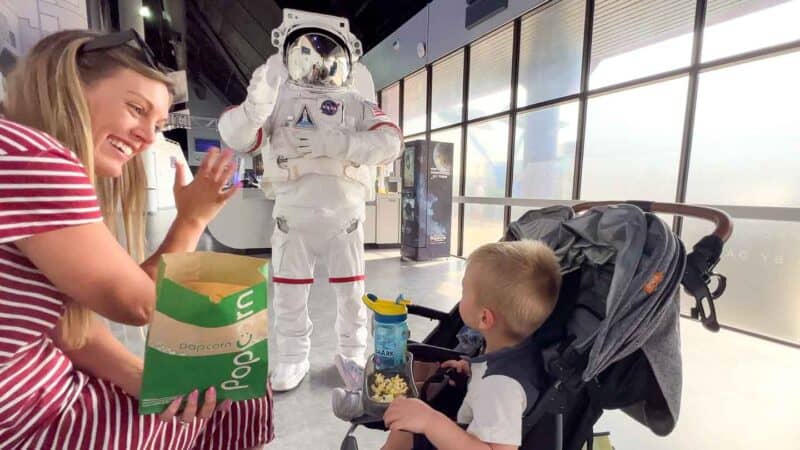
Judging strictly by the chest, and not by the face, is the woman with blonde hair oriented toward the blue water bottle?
yes

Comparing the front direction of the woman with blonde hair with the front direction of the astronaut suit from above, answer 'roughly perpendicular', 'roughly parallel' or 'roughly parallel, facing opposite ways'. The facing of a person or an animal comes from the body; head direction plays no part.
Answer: roughly perpendicular

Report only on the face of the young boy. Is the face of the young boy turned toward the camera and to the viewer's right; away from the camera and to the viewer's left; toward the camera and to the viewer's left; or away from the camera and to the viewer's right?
away from the camera and to the viewer's left

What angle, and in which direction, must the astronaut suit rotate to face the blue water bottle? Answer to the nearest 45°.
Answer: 0° — it already faces it

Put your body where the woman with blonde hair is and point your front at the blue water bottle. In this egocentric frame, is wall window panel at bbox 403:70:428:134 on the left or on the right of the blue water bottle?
left

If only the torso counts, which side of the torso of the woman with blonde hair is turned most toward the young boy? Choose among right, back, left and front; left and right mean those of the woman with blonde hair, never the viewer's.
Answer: front

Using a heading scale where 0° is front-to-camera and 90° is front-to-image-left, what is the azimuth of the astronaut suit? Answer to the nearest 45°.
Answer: approximately 0°

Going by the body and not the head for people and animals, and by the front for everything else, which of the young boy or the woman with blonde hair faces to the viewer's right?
the woman with blonde hair

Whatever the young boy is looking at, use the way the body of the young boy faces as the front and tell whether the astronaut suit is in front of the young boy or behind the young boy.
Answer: in front

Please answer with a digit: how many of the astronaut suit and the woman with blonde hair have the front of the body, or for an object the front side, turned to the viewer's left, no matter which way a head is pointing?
0

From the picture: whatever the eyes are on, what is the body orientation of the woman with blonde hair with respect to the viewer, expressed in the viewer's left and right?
facing to the right of the viewer

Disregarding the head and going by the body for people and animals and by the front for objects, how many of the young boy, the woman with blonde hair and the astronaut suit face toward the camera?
1

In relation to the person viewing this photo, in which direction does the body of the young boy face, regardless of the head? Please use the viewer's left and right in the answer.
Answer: facing to the left of the viewer

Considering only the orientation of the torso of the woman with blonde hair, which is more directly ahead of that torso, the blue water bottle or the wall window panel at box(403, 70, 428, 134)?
the blue water bottle
